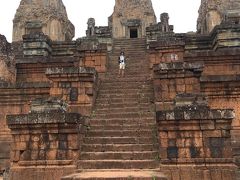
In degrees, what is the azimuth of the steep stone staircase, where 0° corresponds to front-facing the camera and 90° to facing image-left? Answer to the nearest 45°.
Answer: approximately 0°

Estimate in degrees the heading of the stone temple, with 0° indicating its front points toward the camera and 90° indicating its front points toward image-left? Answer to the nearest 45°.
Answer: approximately 0°
